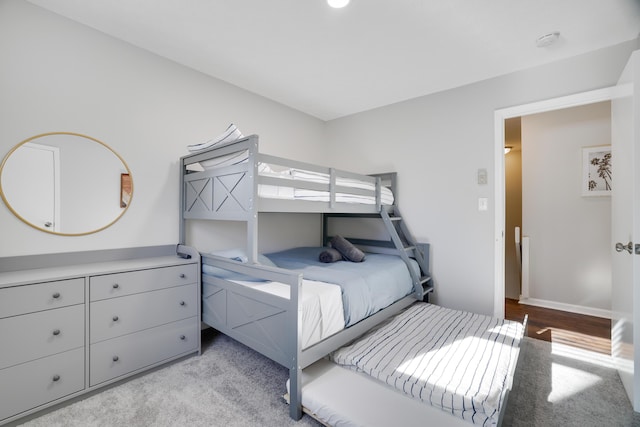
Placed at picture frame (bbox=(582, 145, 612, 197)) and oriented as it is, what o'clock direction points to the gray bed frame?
The gray bed frame is roughly at 1 o'clock from the picture frame.

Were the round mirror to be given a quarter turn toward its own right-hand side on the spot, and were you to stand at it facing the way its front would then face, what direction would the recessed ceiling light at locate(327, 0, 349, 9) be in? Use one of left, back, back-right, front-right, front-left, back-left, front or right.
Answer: back-left

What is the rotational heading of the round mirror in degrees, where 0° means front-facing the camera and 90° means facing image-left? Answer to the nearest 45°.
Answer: approximately 0°

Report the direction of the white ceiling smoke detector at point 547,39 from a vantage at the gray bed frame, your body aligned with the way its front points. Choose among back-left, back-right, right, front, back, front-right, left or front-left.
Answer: front-left

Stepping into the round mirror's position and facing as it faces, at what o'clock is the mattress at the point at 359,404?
The mattress is roughly at 11 o'clock from the round mirror.

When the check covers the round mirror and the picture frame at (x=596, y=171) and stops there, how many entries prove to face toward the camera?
2

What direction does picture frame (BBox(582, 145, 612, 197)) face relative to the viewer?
toward the camera

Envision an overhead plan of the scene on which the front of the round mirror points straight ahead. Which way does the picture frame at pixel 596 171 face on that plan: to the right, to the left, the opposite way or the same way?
to the right

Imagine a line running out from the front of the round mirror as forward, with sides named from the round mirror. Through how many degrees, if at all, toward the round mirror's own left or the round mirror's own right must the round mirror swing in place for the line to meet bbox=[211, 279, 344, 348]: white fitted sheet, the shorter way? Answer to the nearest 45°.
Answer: approximately 45° to the round mirror's own left

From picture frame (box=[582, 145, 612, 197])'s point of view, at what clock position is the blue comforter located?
The blue comforter is roughly at 1 o'clock from the picture frame.

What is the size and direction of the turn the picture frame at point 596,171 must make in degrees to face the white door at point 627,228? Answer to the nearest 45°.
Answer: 0° — it already faces it

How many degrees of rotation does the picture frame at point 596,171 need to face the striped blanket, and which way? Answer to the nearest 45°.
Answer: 0° — it already faces it
